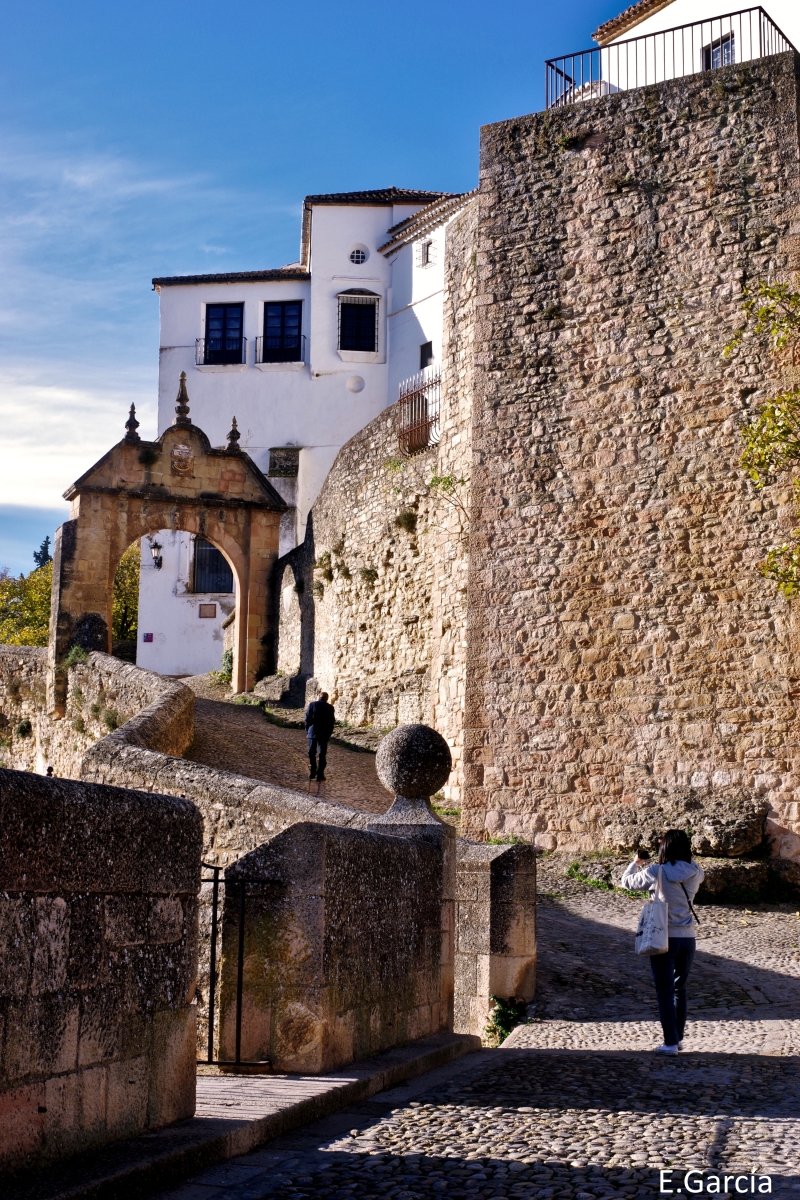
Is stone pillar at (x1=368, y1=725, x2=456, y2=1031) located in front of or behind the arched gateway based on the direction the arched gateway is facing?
in front

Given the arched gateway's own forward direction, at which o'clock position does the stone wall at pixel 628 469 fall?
The stone wall is roughly at 11 o'clock from the arched gateway.

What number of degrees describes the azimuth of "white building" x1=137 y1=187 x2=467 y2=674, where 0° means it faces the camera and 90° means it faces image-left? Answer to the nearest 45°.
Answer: approximately 0°

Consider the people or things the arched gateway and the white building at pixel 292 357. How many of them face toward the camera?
2

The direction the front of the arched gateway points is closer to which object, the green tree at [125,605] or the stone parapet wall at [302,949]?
the stone parapet wall

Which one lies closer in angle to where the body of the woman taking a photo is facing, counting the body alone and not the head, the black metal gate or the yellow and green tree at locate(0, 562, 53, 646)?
the yellow and green tree

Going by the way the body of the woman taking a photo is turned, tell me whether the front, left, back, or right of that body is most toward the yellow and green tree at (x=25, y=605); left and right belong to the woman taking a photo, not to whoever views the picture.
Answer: front

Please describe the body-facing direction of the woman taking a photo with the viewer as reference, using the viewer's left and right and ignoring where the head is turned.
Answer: facing away from the viewer and to the left of the viewer

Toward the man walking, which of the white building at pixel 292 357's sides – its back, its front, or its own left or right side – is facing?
front

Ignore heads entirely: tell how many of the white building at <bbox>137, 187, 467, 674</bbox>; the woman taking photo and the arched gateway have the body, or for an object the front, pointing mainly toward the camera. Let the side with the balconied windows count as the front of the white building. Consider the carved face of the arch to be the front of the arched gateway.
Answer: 2

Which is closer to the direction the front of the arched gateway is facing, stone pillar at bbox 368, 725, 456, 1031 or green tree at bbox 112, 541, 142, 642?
the stone pillar
